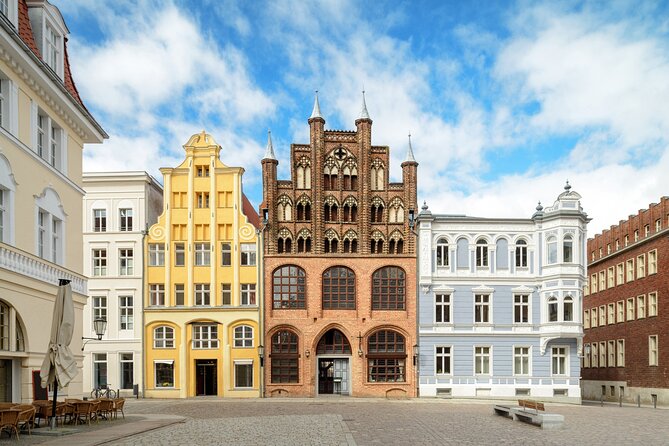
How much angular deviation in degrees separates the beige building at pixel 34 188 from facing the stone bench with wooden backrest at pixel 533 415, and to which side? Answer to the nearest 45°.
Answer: approximately 45° to its left

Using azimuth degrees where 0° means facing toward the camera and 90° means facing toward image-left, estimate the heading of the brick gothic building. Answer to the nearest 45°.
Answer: approximately 0°

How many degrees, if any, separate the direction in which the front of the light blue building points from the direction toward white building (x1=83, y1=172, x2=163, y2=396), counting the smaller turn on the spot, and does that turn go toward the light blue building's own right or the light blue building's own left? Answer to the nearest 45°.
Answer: approximately 90° to the light blue building's own right

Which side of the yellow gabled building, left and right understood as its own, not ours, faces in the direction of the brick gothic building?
left

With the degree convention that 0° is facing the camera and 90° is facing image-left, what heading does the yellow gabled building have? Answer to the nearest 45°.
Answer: approximately 0°

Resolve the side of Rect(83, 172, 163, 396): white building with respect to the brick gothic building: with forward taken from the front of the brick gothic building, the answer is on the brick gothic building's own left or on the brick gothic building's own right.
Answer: on the brick gothic building's own right
